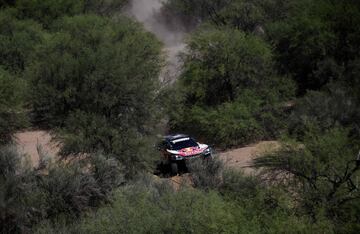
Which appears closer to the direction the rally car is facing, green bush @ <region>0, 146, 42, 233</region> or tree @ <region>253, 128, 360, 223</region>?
the tree

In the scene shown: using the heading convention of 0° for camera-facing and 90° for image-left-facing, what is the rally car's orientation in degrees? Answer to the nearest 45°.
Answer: approximately 315°

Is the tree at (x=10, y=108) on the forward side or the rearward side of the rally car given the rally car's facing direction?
on the rearward side

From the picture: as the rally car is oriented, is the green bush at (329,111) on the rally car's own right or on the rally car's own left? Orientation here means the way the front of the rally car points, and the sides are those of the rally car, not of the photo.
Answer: on the rally car's own left

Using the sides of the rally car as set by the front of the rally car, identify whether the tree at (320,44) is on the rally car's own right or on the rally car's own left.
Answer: on the rally car's own left

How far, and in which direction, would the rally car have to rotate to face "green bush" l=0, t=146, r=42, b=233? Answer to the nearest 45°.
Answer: approximately 90° to its right

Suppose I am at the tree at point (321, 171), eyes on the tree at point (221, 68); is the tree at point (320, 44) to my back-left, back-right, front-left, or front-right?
front-right

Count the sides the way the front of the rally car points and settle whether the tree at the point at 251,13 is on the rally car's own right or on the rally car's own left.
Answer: on the rally car's own left

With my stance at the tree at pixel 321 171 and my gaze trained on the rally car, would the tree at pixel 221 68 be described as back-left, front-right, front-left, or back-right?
front-right

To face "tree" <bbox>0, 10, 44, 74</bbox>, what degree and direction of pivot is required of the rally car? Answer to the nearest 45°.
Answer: approximately 180°

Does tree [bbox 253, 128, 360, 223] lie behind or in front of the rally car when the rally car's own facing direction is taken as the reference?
in front
